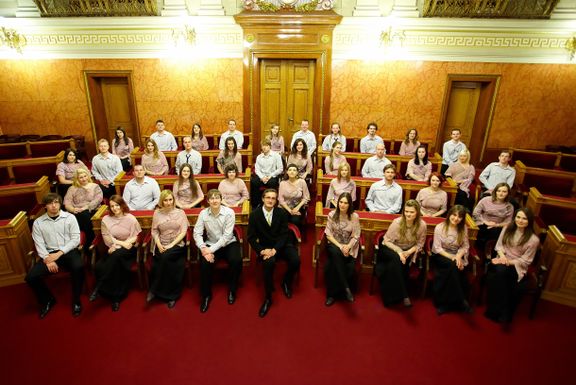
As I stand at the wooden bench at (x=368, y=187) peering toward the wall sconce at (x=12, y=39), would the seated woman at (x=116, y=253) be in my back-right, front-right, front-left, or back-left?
front-left

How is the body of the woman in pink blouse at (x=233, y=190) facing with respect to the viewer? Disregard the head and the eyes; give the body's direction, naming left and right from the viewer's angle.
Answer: facing the viewer

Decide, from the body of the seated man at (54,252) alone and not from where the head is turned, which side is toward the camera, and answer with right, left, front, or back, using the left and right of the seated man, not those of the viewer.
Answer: front

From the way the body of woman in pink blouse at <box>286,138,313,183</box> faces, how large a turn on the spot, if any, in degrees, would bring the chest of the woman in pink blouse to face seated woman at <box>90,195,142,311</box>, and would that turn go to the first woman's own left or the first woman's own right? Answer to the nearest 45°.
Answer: approximately 45° to the first woman's own right

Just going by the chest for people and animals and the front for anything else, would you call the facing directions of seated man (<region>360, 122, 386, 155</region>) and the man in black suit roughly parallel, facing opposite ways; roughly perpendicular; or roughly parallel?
roughly parallel

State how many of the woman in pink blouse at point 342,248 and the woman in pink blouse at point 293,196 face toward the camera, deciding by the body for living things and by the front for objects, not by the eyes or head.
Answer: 2

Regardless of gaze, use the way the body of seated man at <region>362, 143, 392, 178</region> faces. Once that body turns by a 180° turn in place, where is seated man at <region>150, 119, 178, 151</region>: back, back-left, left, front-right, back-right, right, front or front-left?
left

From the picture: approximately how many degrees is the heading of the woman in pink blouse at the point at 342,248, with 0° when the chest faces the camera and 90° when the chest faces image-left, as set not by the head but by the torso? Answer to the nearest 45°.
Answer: approximately 0°

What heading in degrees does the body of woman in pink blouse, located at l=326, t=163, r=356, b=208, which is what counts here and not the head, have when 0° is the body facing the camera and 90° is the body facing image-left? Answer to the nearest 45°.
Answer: approximately 0°

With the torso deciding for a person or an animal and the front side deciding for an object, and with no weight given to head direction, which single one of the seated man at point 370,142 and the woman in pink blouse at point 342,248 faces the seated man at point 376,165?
the seated man at point 370,142

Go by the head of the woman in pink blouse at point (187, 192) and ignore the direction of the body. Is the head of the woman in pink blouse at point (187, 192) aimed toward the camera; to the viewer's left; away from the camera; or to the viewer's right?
toward the camera

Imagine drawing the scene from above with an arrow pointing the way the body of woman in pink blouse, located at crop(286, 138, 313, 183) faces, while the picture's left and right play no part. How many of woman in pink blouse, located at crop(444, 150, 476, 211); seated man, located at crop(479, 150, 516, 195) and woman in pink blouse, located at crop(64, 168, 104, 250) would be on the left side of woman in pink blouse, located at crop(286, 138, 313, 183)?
2
